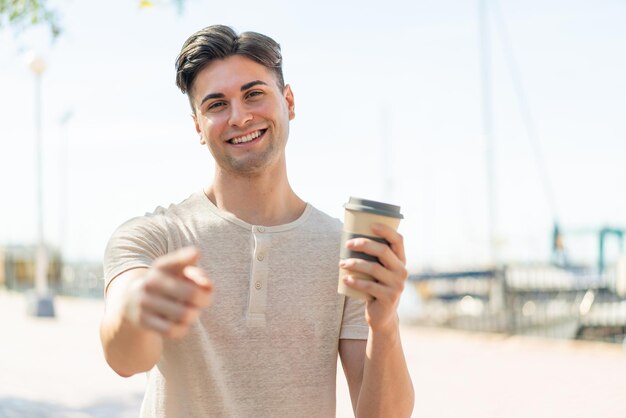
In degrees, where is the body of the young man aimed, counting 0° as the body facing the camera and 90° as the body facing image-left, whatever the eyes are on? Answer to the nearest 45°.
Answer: approximately 0°

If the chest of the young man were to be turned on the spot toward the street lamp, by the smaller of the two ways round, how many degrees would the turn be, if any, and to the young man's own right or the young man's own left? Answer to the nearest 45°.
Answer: approximately 180°

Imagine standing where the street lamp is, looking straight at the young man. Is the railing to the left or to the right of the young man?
left

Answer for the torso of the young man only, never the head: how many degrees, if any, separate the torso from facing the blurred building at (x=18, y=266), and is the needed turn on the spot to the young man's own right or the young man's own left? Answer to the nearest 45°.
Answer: approximately 180°
